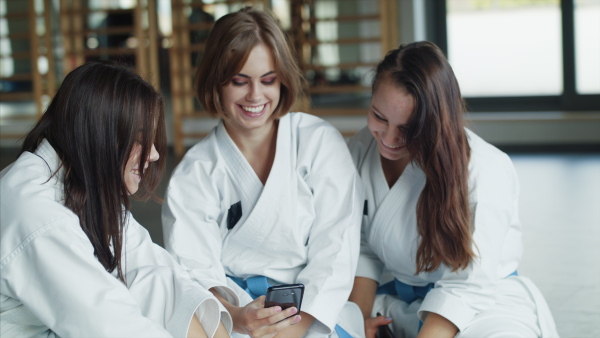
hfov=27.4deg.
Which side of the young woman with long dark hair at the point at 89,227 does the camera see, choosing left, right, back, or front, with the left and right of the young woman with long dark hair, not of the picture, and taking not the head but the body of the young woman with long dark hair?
right

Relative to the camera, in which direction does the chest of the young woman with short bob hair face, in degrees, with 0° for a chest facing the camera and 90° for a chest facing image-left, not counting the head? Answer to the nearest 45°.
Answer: approximately 0°

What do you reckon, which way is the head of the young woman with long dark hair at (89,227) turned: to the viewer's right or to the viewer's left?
to the viewer's right

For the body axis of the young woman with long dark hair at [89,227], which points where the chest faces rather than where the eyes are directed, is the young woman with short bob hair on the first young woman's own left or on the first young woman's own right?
on the first young woman's own left

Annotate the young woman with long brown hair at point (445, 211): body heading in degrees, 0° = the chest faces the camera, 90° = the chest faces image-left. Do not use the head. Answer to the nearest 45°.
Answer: approximately 45°

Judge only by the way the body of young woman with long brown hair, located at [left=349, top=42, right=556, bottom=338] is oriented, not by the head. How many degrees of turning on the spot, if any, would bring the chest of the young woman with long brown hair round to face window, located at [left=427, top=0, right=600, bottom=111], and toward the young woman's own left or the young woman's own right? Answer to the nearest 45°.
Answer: approximately 135° to the young woman's own right
